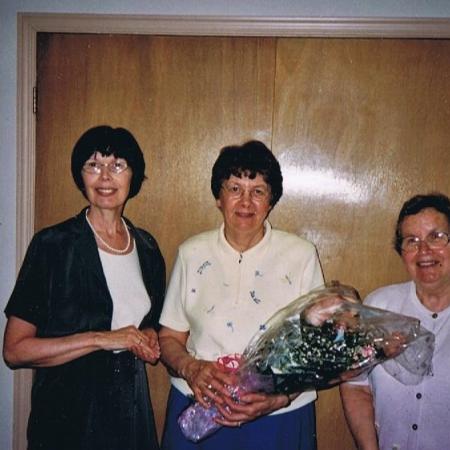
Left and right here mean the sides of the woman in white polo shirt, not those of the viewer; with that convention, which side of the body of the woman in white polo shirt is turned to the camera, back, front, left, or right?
front

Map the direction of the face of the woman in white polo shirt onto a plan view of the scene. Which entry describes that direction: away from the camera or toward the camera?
toward the camera

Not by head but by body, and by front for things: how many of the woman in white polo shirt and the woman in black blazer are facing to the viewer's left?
0

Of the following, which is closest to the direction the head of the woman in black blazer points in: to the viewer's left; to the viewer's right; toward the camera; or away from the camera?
toward the camera

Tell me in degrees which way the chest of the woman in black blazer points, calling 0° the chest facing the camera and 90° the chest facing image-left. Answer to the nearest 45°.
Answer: approximately 315°
